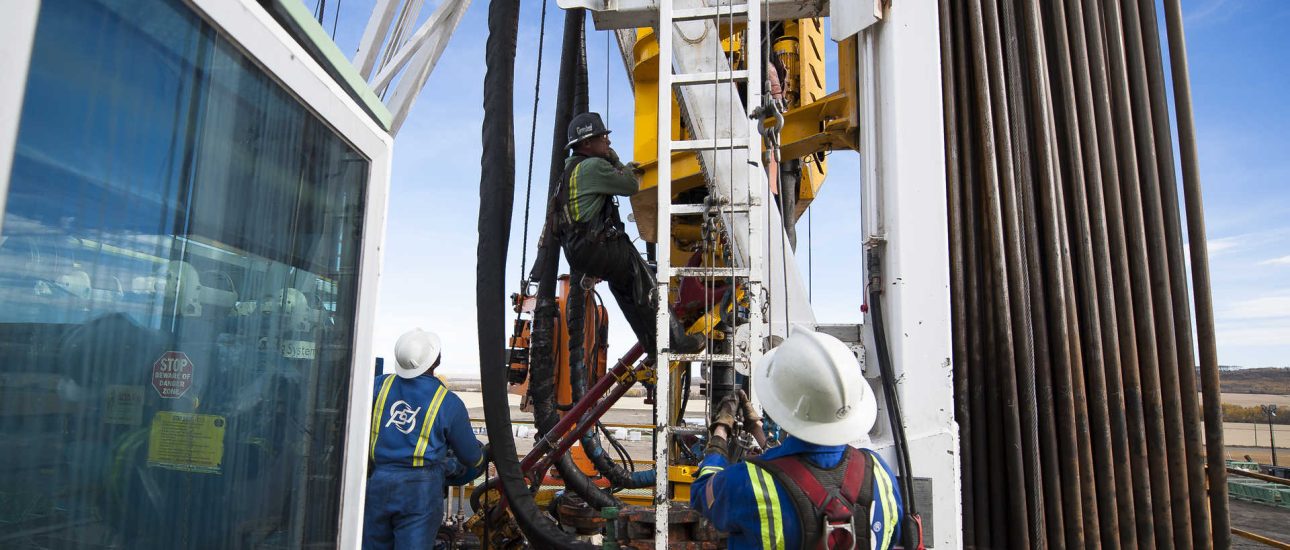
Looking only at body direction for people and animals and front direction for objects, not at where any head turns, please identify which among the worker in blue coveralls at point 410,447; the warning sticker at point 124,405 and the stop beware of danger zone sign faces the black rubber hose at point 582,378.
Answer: the worker in blue coveralls

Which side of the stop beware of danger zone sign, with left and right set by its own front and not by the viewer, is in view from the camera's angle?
front

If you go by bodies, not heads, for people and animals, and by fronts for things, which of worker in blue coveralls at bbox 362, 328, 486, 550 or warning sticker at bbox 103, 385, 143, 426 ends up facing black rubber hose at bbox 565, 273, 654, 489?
the worker in blue coveralls

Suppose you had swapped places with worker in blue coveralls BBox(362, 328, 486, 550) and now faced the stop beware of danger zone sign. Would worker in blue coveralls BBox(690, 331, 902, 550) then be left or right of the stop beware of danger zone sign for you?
left

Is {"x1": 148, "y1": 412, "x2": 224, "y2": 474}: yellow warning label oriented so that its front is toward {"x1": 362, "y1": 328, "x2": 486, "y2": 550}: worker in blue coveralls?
no

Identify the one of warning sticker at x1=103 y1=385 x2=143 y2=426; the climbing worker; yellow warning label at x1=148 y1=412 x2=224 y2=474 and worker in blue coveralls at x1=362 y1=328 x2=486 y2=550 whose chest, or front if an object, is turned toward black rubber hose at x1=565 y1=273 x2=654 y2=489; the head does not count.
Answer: the worker in blue coveralls

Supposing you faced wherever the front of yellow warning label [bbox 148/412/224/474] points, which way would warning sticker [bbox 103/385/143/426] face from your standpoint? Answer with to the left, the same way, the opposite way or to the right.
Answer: the same way

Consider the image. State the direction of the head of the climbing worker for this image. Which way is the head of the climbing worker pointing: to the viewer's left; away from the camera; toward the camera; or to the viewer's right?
to the viewer's right

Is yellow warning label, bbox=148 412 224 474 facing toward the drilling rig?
no

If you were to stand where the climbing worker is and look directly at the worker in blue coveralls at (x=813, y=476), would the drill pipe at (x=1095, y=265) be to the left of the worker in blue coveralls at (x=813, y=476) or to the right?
left

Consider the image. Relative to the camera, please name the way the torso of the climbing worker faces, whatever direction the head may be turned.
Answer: to the viewer's right
